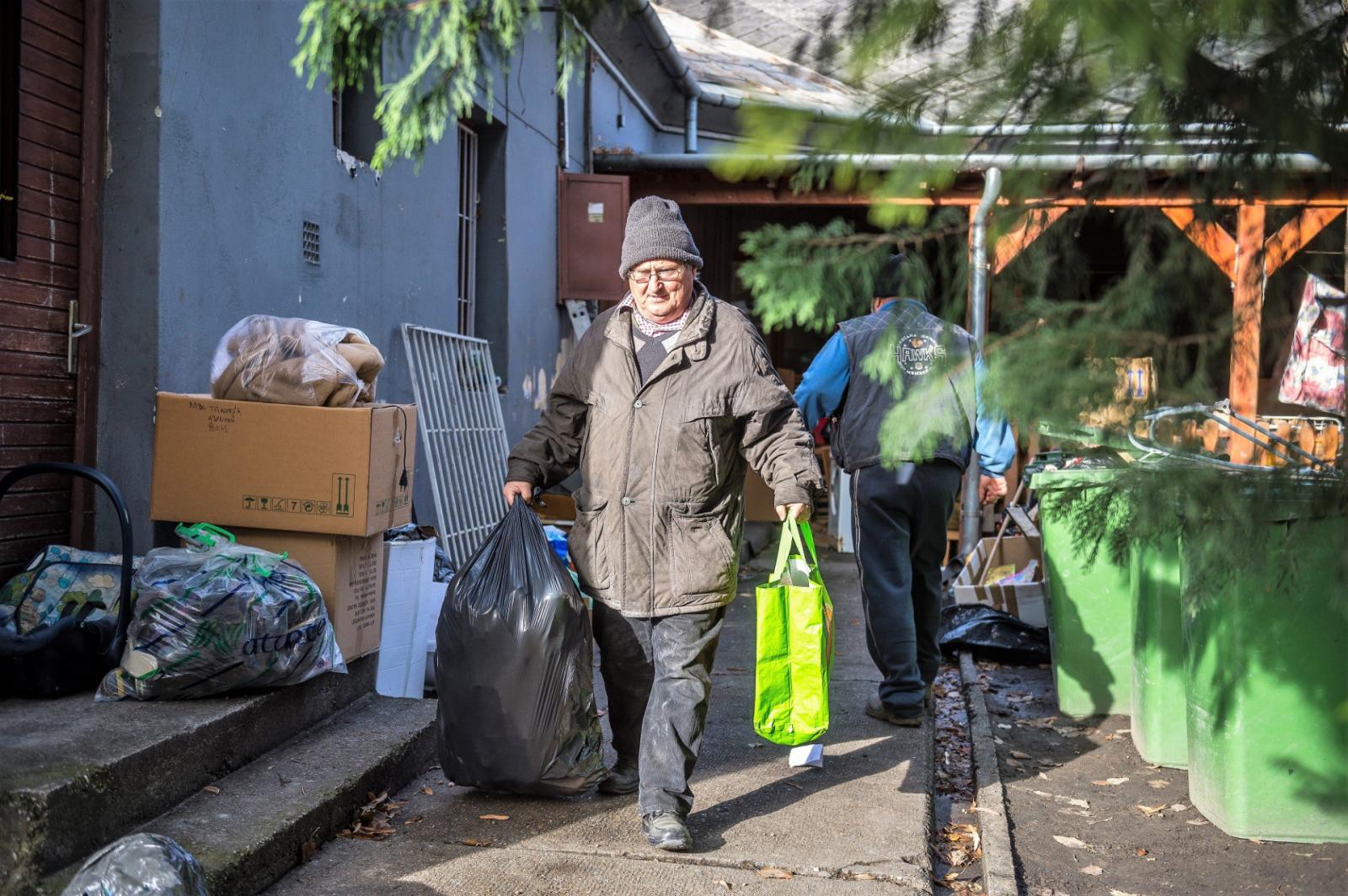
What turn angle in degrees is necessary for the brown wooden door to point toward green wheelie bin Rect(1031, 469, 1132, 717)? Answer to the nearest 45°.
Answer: approximately 45° to its left

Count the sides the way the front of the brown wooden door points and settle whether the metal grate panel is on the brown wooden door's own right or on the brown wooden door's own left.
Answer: on the brown wooden door's own left

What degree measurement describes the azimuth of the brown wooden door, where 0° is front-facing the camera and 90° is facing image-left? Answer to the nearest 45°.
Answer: approximately 315°

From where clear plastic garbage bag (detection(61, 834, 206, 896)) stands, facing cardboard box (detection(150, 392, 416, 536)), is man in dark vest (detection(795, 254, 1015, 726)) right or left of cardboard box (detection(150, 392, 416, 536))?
right

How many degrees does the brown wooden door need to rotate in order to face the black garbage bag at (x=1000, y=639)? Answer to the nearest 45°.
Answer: approximately 45° to its left
